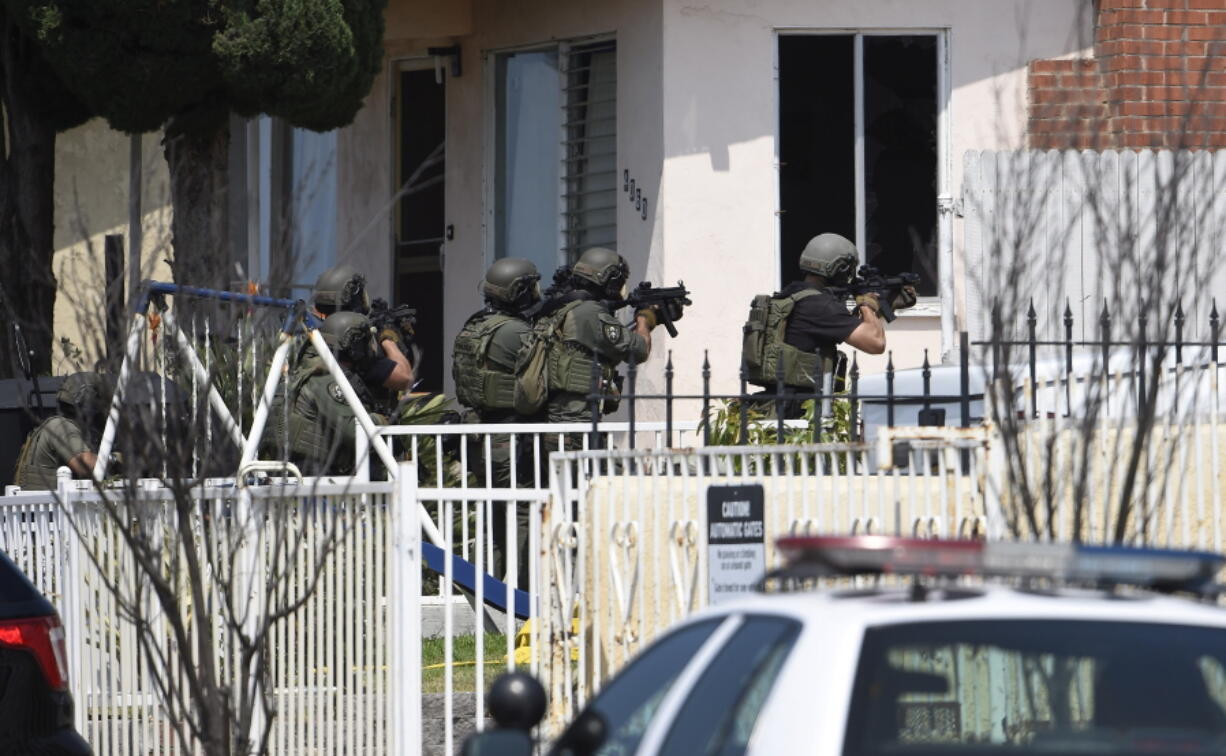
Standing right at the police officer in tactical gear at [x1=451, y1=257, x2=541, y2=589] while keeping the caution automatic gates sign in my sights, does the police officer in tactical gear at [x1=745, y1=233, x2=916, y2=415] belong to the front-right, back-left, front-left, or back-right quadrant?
front-left

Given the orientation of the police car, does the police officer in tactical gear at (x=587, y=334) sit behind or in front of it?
in front

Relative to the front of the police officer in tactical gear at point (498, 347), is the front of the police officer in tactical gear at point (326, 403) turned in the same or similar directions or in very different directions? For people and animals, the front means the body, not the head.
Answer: same or similar directions

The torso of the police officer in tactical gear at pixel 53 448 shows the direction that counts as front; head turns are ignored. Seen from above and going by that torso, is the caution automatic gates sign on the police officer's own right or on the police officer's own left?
on the police officer's own right

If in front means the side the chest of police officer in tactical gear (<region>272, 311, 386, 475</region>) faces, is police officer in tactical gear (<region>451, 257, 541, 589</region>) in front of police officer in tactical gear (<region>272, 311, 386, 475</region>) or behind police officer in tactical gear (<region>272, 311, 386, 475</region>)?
in front

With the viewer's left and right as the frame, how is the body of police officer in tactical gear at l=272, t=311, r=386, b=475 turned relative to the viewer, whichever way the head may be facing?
facing away from the viewer and to the right of the viewer

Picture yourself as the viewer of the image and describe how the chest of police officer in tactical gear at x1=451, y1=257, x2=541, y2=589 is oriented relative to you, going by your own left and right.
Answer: facing away from the viewer and to the right of the viewer

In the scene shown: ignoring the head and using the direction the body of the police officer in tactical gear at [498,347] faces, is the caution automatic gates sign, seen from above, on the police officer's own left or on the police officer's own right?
on the police officer's own right

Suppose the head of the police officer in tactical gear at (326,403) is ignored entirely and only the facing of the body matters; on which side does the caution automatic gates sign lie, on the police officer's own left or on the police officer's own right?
on the police officer's own right

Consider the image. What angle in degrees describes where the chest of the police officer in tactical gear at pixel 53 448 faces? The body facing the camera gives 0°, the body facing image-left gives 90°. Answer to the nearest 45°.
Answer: approximately 270°

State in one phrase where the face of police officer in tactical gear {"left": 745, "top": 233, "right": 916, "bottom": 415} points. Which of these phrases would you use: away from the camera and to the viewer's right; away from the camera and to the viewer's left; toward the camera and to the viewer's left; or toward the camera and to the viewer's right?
away from the camera and to the viewer's right

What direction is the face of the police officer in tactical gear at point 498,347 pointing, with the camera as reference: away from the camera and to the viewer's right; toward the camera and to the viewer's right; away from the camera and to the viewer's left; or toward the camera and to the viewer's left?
away from the camera and to the viewer's right
